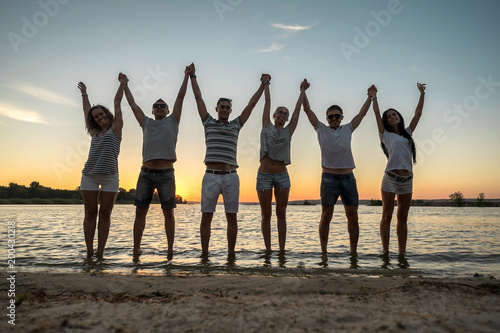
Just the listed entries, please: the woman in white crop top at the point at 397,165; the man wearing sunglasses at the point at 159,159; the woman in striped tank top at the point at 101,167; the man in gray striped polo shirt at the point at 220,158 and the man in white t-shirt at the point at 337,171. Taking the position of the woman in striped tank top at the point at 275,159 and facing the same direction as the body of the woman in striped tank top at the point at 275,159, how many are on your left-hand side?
2

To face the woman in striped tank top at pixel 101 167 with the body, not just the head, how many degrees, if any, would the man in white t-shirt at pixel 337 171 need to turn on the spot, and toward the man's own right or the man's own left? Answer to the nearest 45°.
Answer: approximately 90° to the man's own right

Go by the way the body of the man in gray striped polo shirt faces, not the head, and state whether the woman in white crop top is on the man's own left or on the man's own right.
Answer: on the man's own left

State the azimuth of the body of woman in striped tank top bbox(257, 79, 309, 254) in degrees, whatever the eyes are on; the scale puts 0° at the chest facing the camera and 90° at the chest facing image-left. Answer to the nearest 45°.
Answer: approximately 0°

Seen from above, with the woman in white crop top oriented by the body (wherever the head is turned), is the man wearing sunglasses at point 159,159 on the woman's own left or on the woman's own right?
on the woman's own right

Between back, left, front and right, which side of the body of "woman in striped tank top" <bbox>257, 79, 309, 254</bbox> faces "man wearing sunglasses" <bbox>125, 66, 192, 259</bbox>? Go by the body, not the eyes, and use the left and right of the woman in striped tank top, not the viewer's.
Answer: right

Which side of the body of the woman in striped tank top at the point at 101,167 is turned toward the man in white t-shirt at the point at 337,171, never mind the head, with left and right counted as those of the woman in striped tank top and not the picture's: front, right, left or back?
left

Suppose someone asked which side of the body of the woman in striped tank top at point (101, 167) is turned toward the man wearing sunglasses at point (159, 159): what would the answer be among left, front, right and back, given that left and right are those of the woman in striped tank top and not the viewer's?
left
